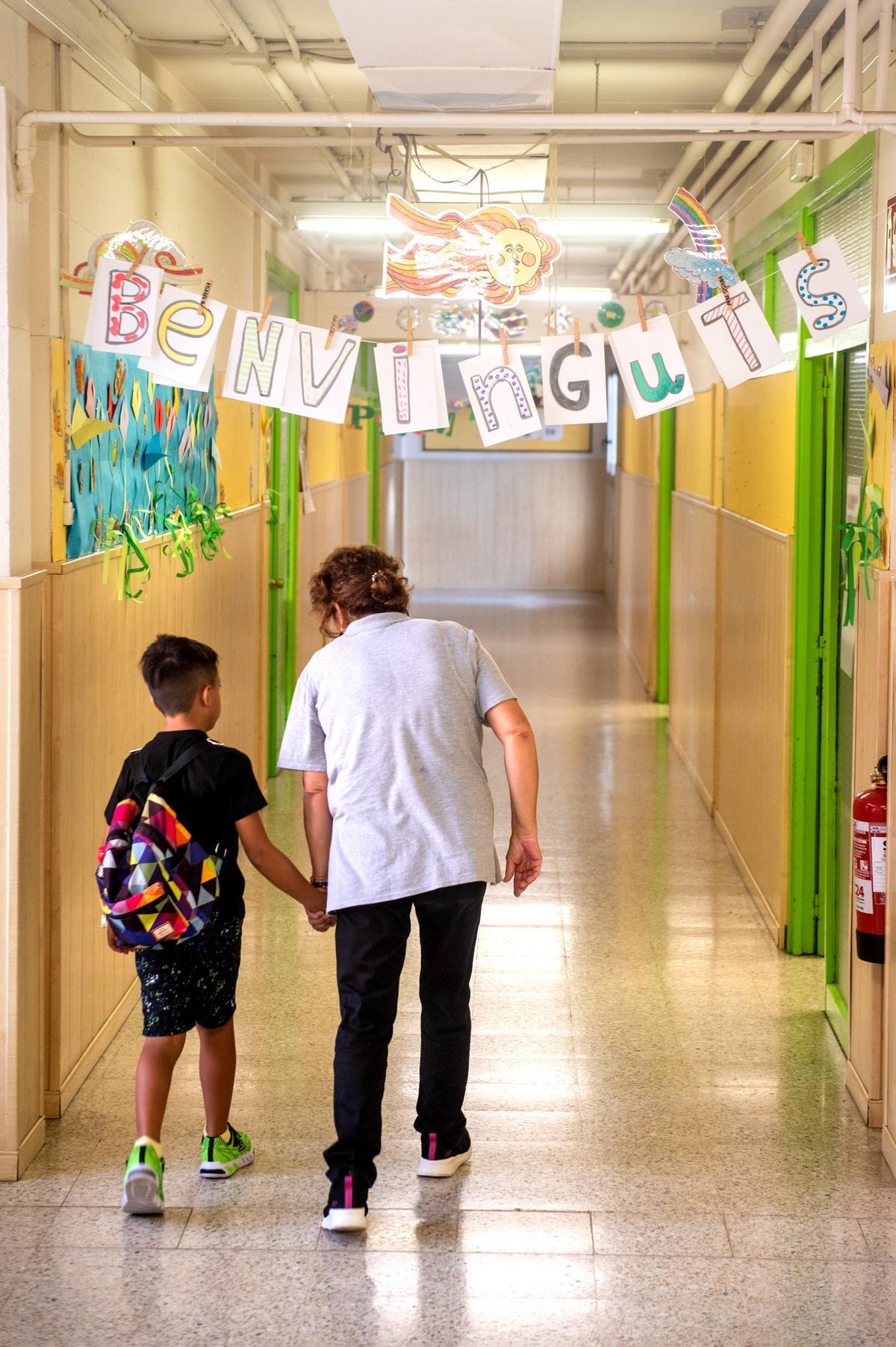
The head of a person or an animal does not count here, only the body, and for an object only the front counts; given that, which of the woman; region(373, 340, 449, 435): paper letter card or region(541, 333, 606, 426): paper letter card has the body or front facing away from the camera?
the woman

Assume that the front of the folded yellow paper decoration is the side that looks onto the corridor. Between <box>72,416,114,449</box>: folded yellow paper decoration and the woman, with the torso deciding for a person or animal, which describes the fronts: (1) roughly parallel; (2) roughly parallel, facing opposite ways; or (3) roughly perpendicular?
roughly perpendicular

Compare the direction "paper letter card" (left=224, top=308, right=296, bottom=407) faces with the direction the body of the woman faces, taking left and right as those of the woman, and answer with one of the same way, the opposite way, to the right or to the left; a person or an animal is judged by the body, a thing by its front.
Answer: the opposite way

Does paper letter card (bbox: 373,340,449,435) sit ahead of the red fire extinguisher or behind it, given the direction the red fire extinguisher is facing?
ahead

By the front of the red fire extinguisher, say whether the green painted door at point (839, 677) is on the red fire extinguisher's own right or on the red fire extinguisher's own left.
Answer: on the red fire extinguisher's own right

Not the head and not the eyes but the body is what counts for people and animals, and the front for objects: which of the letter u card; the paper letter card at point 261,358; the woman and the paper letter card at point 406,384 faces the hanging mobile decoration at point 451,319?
the woman

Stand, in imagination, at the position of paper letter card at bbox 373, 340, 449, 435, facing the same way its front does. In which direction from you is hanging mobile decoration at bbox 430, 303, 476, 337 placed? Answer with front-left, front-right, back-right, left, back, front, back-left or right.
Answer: back

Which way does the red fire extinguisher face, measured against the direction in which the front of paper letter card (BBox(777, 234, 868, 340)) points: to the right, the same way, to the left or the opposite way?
to the right

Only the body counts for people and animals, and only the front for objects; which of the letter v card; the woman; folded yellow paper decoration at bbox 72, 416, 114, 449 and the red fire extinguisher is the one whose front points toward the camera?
the letter v card

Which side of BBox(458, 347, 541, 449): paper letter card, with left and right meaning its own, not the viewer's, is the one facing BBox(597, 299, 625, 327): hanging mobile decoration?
back

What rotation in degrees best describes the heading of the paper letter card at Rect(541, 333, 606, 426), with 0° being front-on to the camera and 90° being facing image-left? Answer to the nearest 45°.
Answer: approximately 0°
